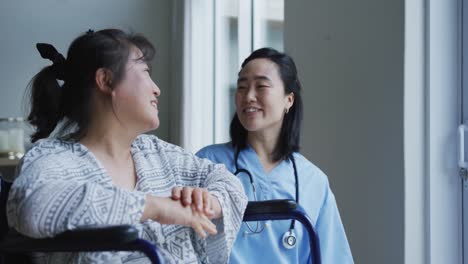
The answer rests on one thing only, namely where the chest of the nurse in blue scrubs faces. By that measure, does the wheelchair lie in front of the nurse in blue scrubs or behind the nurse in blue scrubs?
in front

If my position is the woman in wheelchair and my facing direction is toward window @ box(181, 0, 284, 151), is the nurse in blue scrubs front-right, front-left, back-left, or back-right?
front-right

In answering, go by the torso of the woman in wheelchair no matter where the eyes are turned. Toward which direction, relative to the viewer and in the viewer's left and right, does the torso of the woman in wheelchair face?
facing the viewer and to the right of the viewer

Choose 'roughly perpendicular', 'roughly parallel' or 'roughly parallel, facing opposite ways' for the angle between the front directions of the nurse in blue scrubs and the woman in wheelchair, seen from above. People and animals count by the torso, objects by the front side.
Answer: roughly perpendicular

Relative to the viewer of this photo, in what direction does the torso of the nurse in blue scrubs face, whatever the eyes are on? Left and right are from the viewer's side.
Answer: facing the viewer and to the left of the viewer

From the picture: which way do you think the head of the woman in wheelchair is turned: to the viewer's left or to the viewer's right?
to the viewer's right

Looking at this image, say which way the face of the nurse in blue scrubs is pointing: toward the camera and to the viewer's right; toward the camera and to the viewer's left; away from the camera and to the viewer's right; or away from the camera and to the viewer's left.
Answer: toward the camera and to the viewer's left

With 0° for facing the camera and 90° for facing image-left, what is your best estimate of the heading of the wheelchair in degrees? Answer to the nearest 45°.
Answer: approximately 315°

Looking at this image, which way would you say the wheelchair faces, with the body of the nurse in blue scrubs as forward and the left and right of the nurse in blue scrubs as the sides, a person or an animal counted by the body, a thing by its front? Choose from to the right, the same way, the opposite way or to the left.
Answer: to the left
